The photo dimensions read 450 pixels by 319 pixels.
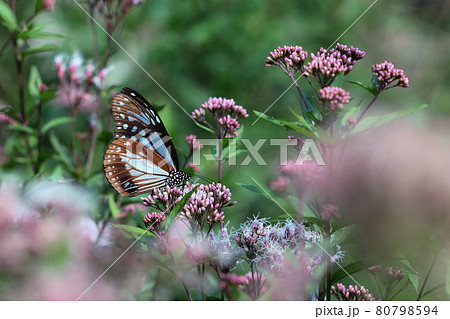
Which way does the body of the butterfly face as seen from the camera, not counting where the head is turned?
to the viewer's right
